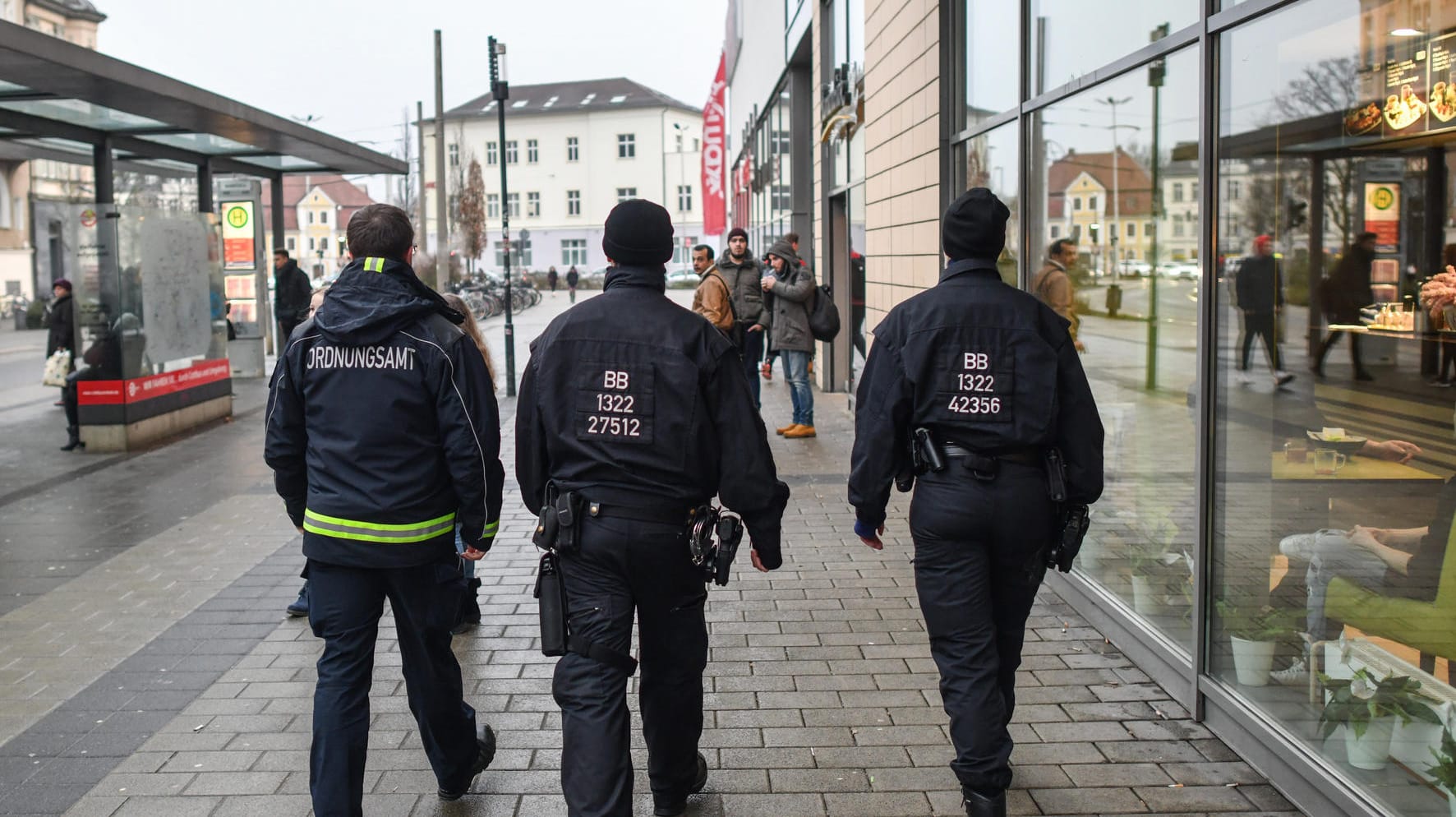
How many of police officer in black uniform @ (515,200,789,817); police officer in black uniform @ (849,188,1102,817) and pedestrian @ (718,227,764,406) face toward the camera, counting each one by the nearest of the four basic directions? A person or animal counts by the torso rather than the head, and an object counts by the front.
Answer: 1

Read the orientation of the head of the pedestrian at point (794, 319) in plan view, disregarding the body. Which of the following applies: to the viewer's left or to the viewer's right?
to the viewer's left

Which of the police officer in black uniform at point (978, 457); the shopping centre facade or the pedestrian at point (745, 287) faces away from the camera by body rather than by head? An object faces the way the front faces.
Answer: the police officer in black uniform

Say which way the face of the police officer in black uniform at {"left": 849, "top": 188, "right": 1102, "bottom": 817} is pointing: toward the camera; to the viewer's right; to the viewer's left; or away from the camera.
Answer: away from the camera

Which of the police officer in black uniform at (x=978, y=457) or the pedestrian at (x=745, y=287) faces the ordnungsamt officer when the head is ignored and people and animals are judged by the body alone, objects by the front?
the pedestrian

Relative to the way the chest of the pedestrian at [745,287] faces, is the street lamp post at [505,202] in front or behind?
behind

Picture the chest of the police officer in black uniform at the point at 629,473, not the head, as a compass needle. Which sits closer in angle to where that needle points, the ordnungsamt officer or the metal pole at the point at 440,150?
the metal pole

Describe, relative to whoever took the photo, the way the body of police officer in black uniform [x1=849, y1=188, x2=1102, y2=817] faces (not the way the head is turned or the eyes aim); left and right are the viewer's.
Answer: facing away from the viewer

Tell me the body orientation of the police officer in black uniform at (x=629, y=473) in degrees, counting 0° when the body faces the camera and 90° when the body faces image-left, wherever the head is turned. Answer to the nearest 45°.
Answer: approximately 180°

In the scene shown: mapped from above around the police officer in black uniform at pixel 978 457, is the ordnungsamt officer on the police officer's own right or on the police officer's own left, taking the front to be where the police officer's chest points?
on the police officer's own left
